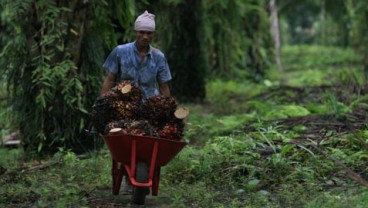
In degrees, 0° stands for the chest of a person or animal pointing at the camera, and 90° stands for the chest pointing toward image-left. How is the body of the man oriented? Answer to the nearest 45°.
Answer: approximately 0°

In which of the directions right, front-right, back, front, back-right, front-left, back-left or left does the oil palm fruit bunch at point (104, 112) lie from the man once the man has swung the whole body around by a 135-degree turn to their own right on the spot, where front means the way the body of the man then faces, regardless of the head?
left

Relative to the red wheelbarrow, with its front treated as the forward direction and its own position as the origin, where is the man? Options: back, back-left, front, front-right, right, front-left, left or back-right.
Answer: back

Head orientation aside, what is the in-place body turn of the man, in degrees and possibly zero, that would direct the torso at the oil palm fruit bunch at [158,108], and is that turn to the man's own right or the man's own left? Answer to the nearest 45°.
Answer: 0° — they already face it

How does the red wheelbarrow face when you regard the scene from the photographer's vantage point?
facing the viewer

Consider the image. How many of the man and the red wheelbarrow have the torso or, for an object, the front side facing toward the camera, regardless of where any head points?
2

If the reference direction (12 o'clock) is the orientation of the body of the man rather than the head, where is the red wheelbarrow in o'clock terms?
The red wheelbarrow is roughly at 12 o'clock from the man.
